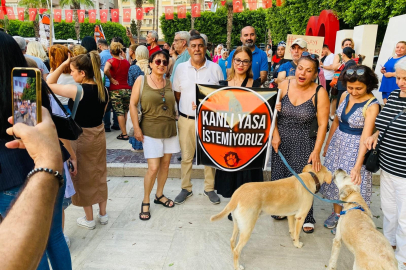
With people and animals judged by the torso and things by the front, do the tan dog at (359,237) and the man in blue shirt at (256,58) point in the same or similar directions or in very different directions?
very different directions

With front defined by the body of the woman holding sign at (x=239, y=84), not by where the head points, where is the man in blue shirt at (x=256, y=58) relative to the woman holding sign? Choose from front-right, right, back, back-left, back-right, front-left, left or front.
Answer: back

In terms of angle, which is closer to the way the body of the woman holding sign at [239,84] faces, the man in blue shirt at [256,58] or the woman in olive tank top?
the woman in olive tank top

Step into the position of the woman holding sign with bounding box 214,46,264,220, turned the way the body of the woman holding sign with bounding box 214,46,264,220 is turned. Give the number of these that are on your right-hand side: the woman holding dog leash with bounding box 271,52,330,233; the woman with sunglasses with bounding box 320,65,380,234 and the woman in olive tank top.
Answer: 1

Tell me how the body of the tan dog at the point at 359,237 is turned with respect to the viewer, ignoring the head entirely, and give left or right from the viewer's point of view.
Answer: facing away from the viewer and to the left of the viewer

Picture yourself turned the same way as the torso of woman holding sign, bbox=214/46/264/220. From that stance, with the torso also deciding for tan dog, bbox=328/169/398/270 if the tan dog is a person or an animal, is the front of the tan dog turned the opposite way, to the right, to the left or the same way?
the opposite way

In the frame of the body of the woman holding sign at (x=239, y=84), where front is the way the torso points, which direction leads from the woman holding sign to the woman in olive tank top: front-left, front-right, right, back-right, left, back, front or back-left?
right

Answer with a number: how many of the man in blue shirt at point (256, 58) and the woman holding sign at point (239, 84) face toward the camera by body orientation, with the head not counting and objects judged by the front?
2
